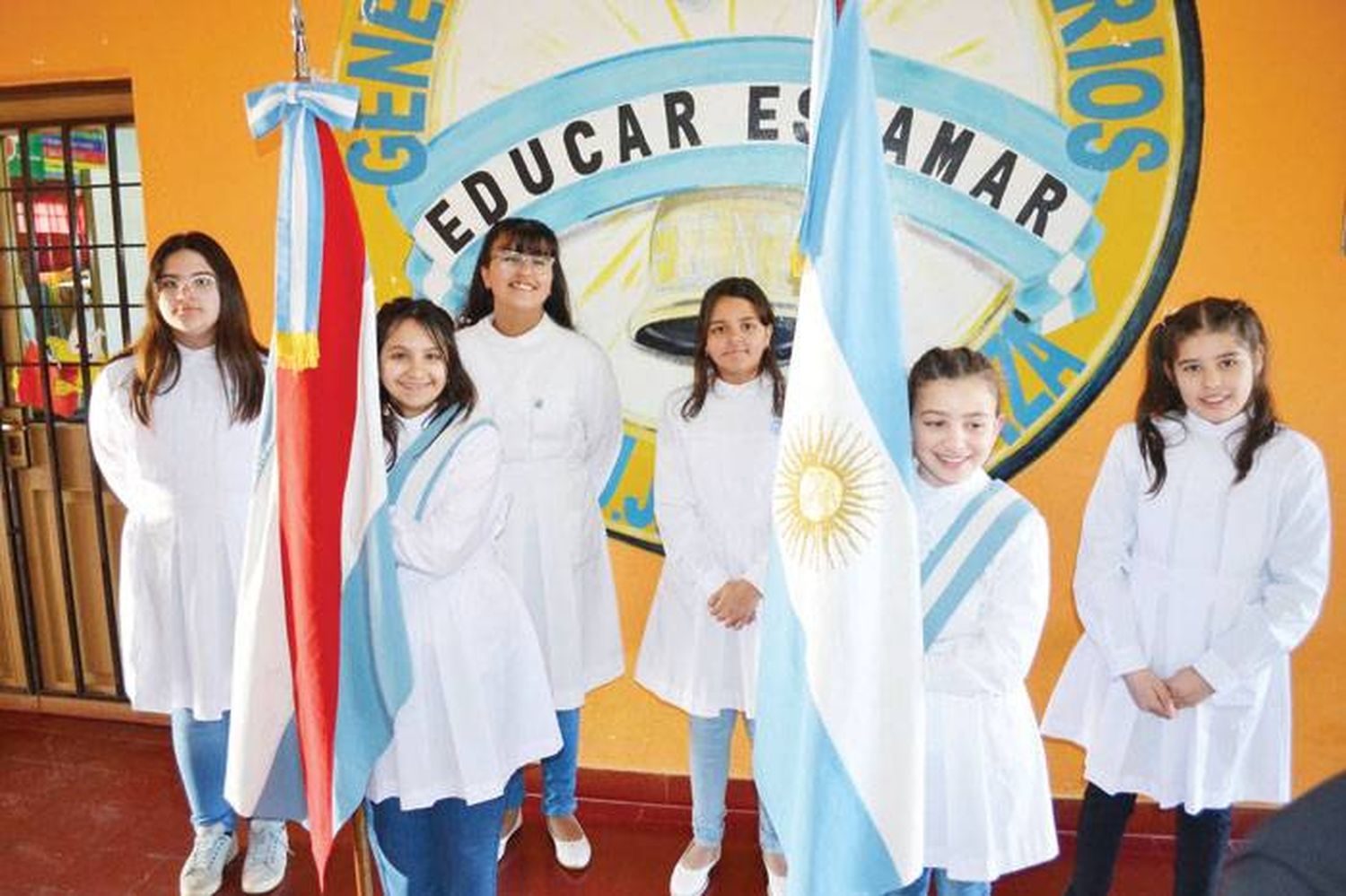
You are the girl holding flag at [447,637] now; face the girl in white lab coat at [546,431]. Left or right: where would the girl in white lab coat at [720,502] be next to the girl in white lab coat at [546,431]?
right

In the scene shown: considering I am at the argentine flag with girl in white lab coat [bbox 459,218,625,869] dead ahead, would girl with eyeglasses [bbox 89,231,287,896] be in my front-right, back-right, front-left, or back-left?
front-left

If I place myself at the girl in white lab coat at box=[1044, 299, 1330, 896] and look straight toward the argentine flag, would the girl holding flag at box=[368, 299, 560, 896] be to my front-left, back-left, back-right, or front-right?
front-right

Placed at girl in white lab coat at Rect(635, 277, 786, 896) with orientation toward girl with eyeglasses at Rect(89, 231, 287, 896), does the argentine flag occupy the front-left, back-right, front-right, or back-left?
back-left

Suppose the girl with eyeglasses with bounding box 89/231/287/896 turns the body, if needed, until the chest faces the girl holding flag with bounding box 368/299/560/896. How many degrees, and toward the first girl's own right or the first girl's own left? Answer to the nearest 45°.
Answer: approximately 45° to the first girl's own left

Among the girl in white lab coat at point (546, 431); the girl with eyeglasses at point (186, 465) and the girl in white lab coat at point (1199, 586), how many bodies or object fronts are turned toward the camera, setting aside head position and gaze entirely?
3

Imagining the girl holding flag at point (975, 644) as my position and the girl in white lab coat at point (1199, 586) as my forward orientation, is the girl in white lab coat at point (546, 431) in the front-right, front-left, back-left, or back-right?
back-left

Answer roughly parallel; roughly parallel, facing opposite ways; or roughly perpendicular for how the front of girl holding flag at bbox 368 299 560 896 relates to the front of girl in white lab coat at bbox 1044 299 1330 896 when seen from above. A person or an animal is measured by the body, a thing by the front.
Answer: roughly parallel

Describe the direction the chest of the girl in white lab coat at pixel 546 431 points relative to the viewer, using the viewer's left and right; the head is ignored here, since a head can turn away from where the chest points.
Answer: facing the viewer

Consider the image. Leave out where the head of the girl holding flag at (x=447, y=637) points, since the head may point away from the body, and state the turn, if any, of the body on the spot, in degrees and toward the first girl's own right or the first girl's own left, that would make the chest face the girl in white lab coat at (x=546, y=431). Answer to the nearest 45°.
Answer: approximately 180°

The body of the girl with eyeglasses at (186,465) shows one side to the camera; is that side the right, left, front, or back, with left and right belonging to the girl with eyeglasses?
front

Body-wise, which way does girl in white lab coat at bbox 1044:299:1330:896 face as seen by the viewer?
toward the camera

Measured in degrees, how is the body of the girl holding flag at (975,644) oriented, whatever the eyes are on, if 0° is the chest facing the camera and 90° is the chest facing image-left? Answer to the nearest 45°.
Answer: approximately 45°

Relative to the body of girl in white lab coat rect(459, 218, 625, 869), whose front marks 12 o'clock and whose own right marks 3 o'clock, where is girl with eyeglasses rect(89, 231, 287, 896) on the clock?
The girl with eyeglasses is roughly at 3 o'clock from the girl in white lab coat.

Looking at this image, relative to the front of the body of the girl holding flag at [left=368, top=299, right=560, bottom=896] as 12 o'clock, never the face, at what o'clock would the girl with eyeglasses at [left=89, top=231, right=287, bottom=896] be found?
The girl with eyeglasses is roughly at 3 o'clock from the girl holding flag.
